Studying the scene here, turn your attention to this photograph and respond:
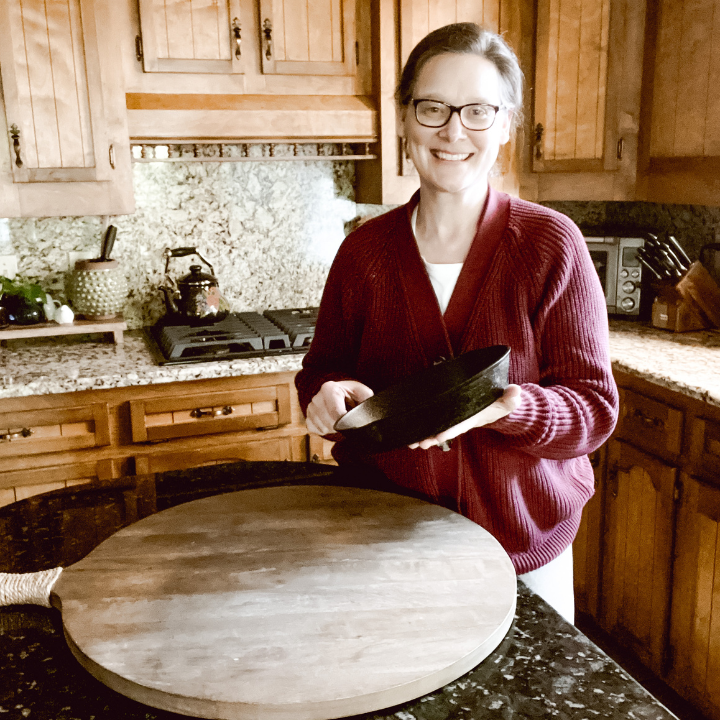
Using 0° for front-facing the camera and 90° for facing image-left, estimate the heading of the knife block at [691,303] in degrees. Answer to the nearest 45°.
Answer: approximately 45°

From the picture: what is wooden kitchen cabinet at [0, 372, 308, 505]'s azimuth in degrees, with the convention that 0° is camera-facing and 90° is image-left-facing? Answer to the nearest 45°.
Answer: approximately 0°

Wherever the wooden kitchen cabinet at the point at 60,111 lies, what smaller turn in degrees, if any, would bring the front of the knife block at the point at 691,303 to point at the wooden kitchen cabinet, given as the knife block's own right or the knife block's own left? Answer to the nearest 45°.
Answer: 0° — it already faces it

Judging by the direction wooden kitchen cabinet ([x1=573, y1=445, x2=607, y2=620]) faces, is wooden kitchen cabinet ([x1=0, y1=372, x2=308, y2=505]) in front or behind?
in front

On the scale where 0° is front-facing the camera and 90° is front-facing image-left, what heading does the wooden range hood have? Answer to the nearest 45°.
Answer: approximately 0°

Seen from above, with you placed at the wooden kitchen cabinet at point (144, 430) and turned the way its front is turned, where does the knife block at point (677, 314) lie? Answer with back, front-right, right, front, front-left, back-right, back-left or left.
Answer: left

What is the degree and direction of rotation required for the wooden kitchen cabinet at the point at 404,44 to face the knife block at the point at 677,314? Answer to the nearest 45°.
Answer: approximately 90° to its left

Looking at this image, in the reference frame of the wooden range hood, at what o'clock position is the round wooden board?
The round wooden board is roughly at 12 o'clock from the wooden range hood.
